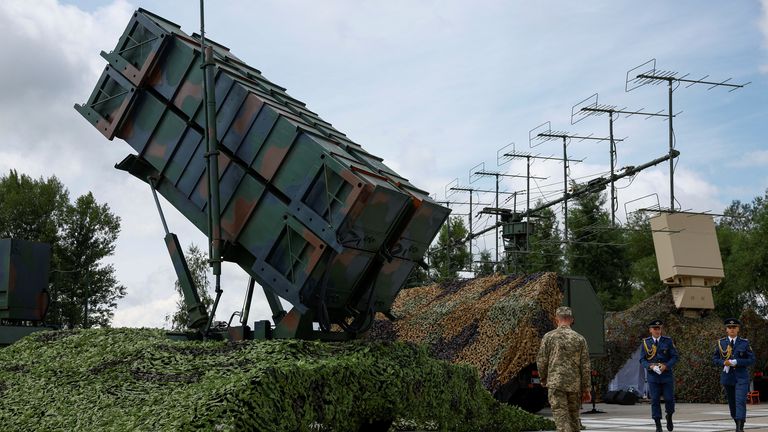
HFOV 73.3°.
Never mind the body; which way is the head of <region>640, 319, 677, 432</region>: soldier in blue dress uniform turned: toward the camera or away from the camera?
toward the camera

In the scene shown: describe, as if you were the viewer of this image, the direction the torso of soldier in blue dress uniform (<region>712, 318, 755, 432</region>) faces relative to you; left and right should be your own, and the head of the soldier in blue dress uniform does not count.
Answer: facing the viewer

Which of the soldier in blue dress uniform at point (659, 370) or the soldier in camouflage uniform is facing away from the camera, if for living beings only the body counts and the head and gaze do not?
the soldier in camouflage uniform

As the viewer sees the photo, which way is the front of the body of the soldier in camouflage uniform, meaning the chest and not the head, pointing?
away from the camera

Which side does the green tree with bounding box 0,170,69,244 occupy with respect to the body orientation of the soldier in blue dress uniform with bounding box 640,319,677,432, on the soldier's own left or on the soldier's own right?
on the soldier's own right

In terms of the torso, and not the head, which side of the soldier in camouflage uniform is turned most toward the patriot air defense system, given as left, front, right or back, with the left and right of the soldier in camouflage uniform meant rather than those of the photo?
left

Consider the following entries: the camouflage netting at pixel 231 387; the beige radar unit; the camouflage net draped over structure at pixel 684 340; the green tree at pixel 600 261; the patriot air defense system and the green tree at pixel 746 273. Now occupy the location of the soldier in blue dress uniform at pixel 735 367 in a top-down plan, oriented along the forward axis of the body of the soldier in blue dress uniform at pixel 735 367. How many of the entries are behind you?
4

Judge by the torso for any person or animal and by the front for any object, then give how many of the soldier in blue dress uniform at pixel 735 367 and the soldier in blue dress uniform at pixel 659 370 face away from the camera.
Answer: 0

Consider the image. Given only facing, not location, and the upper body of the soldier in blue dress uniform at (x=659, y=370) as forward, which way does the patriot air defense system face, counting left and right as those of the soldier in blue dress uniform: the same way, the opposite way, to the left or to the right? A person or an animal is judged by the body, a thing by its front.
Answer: to the right

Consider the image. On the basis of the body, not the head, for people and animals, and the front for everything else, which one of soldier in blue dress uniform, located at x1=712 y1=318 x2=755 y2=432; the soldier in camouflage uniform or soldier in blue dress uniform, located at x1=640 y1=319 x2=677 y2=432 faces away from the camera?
the soldier in camouflage uniform

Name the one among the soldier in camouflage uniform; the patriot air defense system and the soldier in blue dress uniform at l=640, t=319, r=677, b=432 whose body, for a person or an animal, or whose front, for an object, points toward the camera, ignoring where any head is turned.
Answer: the soldier in blue dress uniform

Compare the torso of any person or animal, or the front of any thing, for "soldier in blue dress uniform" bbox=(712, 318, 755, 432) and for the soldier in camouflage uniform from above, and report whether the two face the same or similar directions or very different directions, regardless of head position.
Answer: very different directions

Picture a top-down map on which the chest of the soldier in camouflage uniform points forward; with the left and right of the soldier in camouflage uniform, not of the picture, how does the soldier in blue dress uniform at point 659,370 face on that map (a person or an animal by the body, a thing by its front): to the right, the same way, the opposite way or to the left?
the opposite way

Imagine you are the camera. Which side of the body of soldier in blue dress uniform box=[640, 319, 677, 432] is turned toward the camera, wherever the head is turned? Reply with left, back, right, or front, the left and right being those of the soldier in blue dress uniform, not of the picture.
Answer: front

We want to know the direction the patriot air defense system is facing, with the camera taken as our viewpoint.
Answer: facing away from the viewer and to the left of the viewer

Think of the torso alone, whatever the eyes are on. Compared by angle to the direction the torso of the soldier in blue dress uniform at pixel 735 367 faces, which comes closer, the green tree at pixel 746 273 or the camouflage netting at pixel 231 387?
the camouflage netting

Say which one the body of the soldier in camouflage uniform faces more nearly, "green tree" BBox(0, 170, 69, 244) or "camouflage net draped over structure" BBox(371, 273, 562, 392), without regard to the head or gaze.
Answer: the camouflage net draped over structure
